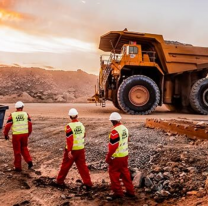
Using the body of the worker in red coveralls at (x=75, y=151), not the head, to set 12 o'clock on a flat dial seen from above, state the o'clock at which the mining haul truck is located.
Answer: The mining haul truck is roughly at 2 o'clock from the worker in red coveralls.

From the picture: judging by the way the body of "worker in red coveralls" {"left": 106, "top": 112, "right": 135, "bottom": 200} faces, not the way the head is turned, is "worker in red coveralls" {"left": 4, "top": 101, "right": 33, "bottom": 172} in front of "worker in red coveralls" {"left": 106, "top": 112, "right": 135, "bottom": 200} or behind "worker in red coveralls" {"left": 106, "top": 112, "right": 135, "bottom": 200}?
in front

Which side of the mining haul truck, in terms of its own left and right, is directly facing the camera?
left

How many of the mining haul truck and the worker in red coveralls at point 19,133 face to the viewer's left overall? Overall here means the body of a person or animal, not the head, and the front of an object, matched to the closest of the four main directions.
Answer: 1

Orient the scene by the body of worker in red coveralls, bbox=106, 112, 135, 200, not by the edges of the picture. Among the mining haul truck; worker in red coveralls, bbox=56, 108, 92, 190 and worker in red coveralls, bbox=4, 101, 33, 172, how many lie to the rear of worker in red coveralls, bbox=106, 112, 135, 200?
0

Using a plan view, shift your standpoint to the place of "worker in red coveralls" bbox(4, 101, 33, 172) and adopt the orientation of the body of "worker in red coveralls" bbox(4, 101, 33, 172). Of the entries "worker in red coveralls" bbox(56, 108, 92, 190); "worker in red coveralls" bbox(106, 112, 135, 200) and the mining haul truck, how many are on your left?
0

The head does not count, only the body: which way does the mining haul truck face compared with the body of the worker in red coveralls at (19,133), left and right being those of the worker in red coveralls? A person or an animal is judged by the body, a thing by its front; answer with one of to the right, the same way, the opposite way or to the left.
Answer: to the left

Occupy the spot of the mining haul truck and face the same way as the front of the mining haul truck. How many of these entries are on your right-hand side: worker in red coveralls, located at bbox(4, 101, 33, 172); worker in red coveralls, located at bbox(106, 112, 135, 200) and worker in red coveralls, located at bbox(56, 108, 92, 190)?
0

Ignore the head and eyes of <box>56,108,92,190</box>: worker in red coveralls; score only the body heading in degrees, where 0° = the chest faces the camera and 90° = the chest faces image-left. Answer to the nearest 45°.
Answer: approximately 135°

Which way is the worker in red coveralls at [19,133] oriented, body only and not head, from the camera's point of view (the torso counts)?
away from the camera

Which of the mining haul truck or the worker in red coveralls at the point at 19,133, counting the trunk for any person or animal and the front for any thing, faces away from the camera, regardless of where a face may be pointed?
the worker in red coveralls

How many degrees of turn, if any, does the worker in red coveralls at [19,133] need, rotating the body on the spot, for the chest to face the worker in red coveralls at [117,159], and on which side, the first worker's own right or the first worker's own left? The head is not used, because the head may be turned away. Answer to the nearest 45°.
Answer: approximately 135° to the first worker's own right

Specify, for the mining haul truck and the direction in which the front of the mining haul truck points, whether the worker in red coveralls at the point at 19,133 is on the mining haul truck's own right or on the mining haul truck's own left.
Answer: on the mining haul truck's own left

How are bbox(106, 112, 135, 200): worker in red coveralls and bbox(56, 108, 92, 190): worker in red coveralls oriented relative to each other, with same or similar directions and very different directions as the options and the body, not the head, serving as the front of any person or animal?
same or similar directions

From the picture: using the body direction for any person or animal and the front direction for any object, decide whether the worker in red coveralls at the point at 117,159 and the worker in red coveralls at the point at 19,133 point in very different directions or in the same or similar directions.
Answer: same or similar directions
